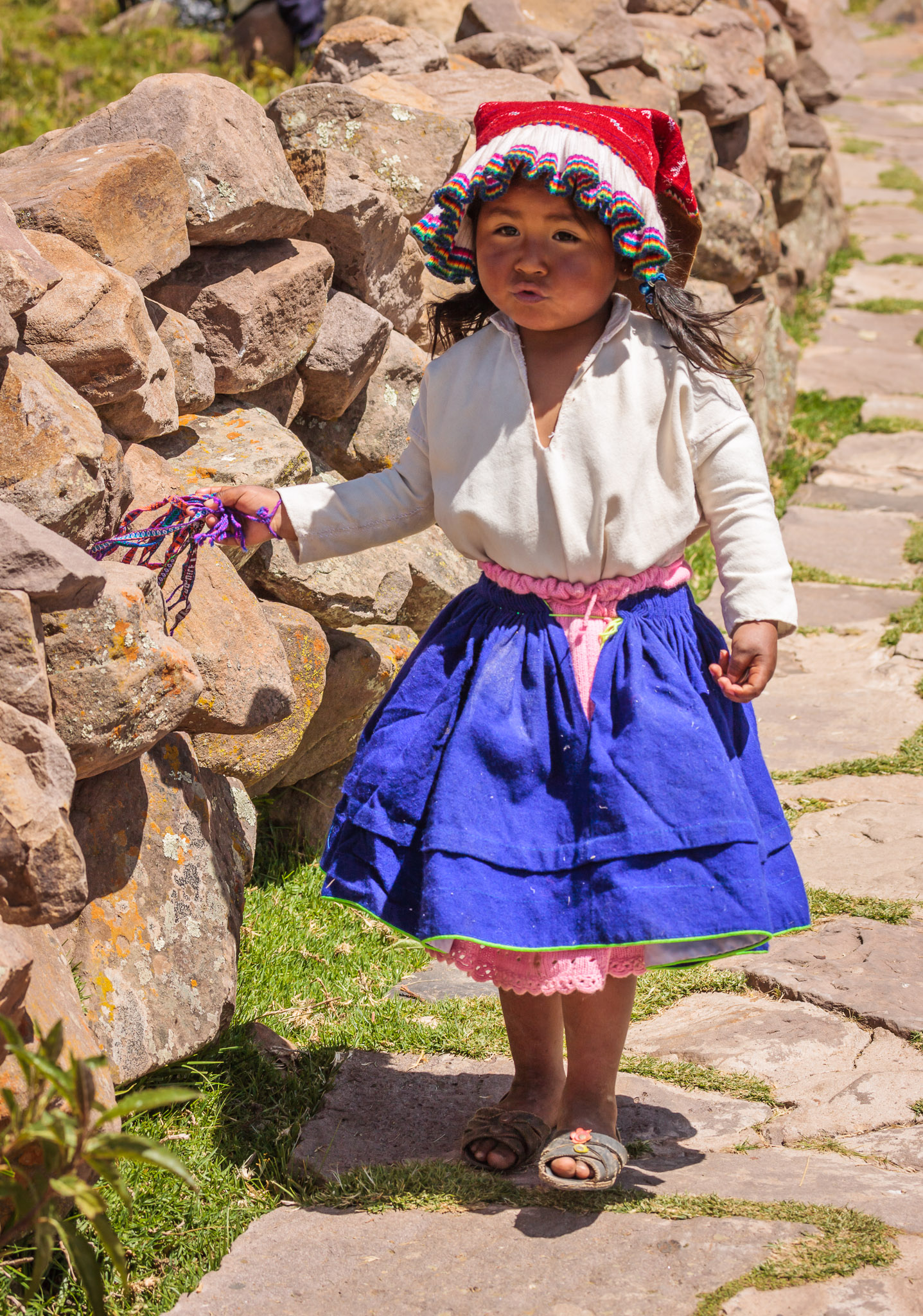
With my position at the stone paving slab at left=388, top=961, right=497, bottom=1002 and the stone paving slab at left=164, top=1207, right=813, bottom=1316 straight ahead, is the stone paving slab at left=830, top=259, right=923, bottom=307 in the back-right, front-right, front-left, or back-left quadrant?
back-left

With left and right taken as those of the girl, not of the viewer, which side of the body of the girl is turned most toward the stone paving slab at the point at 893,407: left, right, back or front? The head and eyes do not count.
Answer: back

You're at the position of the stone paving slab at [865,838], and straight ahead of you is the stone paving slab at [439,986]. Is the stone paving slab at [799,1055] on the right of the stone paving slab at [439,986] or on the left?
left

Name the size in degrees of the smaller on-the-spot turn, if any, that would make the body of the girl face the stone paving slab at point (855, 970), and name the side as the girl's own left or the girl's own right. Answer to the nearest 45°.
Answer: approximately 135° to the girl's own left

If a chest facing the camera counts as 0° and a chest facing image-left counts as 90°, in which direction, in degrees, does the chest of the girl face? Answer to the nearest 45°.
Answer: approximately 0°
